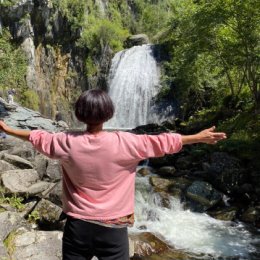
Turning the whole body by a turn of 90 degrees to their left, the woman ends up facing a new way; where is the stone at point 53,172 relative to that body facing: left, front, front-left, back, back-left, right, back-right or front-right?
right

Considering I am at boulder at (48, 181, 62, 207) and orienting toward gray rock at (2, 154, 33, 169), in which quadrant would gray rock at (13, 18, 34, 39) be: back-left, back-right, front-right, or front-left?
front-right

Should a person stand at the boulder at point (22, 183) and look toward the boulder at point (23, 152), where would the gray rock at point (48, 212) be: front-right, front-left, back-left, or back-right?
back-right

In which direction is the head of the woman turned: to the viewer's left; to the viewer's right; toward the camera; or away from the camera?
away from the camera

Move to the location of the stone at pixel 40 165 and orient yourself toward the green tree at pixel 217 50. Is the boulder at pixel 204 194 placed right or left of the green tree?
right

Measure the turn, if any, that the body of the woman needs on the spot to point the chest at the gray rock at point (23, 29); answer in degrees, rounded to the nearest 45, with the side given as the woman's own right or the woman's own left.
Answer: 0° — they already face it

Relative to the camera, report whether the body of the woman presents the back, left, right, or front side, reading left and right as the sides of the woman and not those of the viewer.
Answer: back

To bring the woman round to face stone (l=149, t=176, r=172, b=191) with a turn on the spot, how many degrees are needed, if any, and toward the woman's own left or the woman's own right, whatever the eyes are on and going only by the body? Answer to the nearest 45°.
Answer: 0° — they already face it

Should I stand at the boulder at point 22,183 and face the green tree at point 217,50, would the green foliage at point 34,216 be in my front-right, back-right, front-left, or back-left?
back-right

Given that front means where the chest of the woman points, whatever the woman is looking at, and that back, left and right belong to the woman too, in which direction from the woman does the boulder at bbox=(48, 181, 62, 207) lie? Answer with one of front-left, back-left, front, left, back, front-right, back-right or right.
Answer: front

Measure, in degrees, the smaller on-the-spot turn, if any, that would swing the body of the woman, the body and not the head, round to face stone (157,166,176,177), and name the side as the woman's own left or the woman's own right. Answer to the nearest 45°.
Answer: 0° — they already face it

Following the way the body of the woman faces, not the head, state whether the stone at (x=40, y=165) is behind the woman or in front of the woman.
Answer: in front

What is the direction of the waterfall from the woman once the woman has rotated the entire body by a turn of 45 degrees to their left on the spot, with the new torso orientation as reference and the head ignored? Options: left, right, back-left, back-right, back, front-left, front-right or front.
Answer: front-right

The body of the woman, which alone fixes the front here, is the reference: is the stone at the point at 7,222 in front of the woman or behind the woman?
in front

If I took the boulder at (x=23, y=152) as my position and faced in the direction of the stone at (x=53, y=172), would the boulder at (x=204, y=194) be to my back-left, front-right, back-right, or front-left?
front-left
